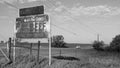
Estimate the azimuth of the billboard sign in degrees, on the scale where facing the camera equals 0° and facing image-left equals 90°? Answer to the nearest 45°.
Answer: approximately 45°
